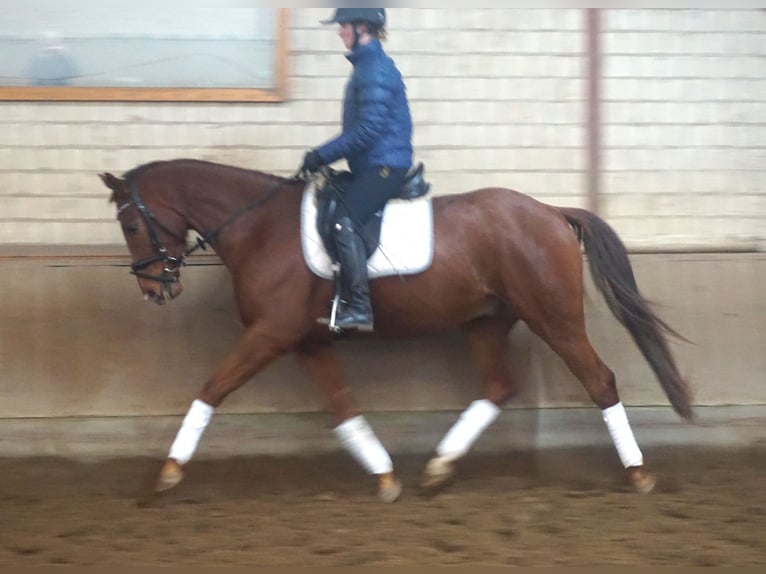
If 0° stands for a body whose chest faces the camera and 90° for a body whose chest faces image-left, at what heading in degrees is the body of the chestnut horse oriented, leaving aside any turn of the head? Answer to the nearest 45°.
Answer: approximately 90°

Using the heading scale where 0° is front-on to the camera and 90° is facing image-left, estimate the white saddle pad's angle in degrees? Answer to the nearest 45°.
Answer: approximately 90°

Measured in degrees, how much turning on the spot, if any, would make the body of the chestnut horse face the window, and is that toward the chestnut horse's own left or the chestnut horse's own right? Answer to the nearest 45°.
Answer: approximately 45° to the chestnut horse's own right

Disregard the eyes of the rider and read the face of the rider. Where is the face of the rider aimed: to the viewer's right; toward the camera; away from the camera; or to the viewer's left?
to the viewer's left

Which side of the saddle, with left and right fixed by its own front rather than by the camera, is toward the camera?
left

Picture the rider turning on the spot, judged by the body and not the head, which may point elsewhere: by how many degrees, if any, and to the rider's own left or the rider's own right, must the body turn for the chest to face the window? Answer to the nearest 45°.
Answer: approximately 45° to the rider's own right

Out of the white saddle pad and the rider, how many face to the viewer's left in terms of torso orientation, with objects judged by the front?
2

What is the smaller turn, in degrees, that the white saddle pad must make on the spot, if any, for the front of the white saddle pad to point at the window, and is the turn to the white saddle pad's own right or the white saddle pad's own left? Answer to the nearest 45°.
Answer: approximately 45° to the white saddle pad's own right

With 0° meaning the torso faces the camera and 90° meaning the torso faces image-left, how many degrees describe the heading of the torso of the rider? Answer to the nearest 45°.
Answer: approximately 90°
